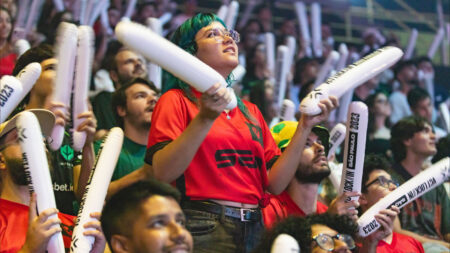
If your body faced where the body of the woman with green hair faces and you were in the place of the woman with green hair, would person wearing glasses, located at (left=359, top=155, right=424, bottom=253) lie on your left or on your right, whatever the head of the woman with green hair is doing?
on your left

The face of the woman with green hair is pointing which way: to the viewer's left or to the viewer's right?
to the viewer's right

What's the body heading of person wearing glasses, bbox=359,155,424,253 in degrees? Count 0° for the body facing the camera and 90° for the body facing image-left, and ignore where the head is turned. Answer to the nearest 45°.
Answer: approximately 315°

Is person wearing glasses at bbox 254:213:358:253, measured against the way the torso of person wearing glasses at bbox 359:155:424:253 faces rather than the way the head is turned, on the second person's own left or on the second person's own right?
on the second person's own right

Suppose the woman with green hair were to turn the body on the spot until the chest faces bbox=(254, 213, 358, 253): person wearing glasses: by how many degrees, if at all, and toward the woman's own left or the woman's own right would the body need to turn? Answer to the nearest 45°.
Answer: approximately 45° to the woman's own left

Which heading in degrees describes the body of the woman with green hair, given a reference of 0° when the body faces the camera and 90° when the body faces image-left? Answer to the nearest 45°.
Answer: approximately 315°

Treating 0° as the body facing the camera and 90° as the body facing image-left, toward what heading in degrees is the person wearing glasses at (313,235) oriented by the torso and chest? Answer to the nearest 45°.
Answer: approximately 315°
